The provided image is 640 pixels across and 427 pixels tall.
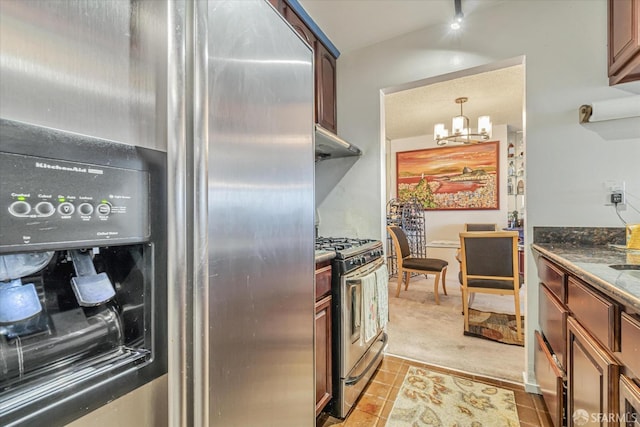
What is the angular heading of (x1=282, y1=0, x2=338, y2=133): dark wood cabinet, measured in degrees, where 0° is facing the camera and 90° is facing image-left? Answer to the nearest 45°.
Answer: approximately 270°

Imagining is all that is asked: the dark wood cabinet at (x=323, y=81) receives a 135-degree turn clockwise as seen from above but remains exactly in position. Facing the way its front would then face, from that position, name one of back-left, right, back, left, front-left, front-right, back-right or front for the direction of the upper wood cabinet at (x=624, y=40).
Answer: left

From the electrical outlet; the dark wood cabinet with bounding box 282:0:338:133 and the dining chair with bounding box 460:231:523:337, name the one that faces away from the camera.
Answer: the dining chair

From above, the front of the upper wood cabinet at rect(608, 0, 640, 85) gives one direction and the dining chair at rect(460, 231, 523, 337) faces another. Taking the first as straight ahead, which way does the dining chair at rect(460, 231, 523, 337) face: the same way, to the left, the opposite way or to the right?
to the right

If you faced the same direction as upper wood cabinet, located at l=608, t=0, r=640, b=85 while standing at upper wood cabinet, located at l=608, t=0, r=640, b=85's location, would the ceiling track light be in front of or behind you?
in front

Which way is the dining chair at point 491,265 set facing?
away from the camera

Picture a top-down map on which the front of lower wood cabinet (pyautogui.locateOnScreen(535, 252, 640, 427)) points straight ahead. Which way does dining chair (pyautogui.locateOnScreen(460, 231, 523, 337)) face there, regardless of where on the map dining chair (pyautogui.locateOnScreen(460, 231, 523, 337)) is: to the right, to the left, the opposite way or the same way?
to the right

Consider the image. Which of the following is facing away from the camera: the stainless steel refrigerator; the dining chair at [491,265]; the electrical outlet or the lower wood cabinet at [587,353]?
the dining chair

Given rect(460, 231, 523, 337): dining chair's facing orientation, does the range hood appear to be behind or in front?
behind

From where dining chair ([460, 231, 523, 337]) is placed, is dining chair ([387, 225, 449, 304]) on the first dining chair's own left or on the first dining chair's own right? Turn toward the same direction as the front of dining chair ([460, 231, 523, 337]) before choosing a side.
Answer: on the first dining chair's own left

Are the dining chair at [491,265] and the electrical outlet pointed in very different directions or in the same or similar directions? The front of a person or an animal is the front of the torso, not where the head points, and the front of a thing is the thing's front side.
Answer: very different directions

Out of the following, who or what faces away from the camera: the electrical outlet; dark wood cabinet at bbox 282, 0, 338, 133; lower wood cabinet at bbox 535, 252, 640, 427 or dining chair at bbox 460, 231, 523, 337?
the dining chair

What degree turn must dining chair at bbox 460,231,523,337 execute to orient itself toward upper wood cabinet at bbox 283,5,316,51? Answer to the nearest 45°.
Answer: approximately 135° to its left
